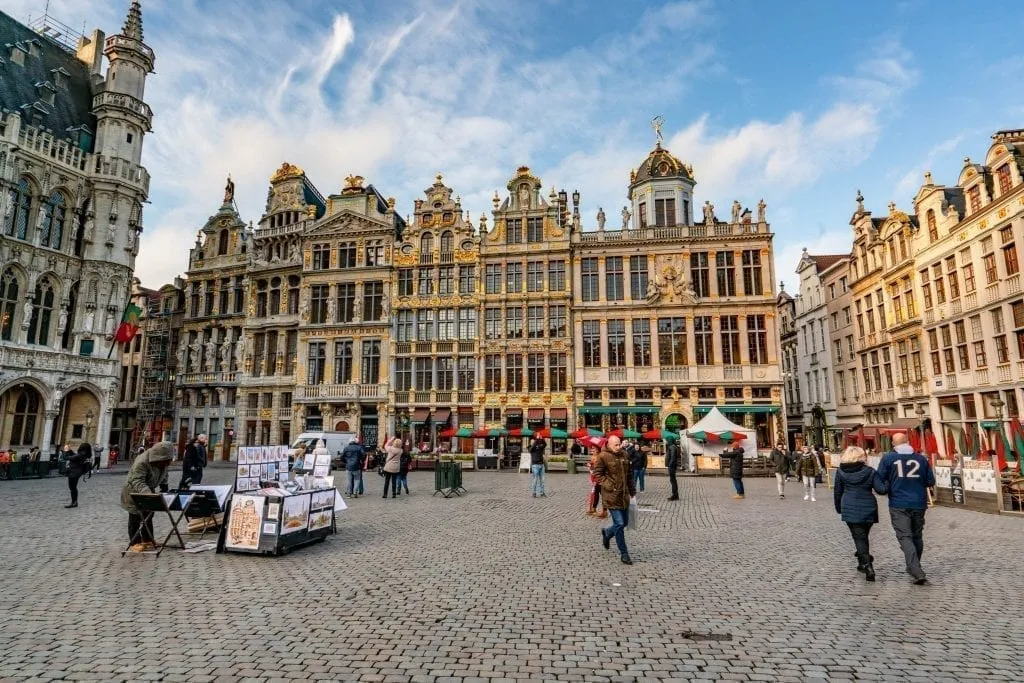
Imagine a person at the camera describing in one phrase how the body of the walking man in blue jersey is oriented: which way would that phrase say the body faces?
away from the camera

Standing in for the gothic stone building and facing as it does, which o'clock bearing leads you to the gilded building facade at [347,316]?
The gilded building facade is roughly at 11 o'clock from the gothic stone building.

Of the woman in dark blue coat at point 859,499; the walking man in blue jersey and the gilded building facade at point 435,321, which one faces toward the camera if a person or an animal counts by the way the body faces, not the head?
the gilded building facade

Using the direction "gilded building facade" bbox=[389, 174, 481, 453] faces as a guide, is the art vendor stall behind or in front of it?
in front

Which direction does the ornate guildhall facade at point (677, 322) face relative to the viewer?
toward the camera

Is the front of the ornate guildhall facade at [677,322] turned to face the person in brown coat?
yes

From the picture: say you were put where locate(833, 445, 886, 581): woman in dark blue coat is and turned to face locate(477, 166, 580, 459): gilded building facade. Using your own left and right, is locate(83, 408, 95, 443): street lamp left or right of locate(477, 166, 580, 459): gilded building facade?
left

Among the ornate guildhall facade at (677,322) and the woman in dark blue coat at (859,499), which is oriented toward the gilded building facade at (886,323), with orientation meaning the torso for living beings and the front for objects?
the woman in dark blue coat

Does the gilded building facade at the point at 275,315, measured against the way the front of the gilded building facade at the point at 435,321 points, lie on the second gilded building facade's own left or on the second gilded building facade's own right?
on the second gilded building facade's own right

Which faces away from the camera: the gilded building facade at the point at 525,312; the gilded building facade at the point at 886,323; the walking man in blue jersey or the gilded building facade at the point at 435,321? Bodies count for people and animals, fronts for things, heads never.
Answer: the walking man in blue jersey

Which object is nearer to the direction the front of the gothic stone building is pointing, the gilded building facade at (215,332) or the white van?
the white van

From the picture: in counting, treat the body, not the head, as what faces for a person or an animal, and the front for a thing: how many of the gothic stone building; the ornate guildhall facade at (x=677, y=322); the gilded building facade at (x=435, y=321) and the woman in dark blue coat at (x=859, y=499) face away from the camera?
1

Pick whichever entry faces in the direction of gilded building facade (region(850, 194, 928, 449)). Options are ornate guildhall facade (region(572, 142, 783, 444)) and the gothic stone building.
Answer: the gothic stone building

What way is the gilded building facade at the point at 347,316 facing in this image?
toward the camera

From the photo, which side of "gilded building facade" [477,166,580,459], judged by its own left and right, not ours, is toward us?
front

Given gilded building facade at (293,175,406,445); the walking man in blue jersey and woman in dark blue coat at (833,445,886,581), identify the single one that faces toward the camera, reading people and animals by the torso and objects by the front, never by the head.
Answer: the gilded building facade

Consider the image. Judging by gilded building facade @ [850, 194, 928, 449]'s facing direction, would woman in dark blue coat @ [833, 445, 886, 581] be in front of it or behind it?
in front

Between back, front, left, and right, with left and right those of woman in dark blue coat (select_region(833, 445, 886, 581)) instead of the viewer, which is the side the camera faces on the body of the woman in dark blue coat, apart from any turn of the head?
back
